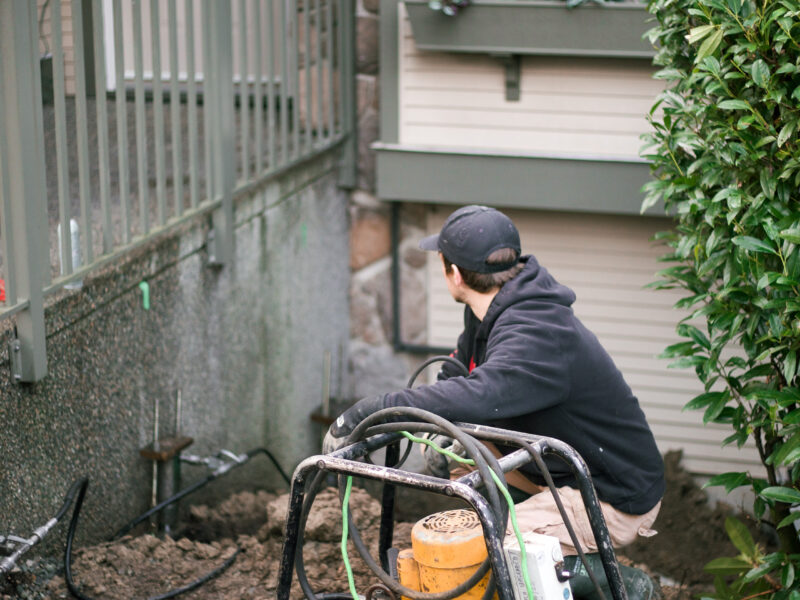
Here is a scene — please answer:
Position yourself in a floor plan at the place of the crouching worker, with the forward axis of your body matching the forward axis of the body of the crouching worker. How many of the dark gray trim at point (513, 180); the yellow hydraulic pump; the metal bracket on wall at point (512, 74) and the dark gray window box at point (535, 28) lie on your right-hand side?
3

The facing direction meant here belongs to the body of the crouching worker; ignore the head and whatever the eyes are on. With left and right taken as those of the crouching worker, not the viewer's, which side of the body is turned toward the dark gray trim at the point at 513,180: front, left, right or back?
right

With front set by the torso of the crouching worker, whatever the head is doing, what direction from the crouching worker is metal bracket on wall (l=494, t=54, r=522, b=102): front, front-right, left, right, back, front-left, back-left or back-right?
right

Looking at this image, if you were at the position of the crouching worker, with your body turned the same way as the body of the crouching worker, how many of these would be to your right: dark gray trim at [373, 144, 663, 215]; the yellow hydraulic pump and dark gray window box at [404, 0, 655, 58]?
2

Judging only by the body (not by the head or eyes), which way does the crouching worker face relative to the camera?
to the viewer's left

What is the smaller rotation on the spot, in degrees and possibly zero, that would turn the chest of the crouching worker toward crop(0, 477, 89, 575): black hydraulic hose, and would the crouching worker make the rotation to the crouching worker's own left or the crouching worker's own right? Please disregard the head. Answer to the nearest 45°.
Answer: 0° — they already face it
